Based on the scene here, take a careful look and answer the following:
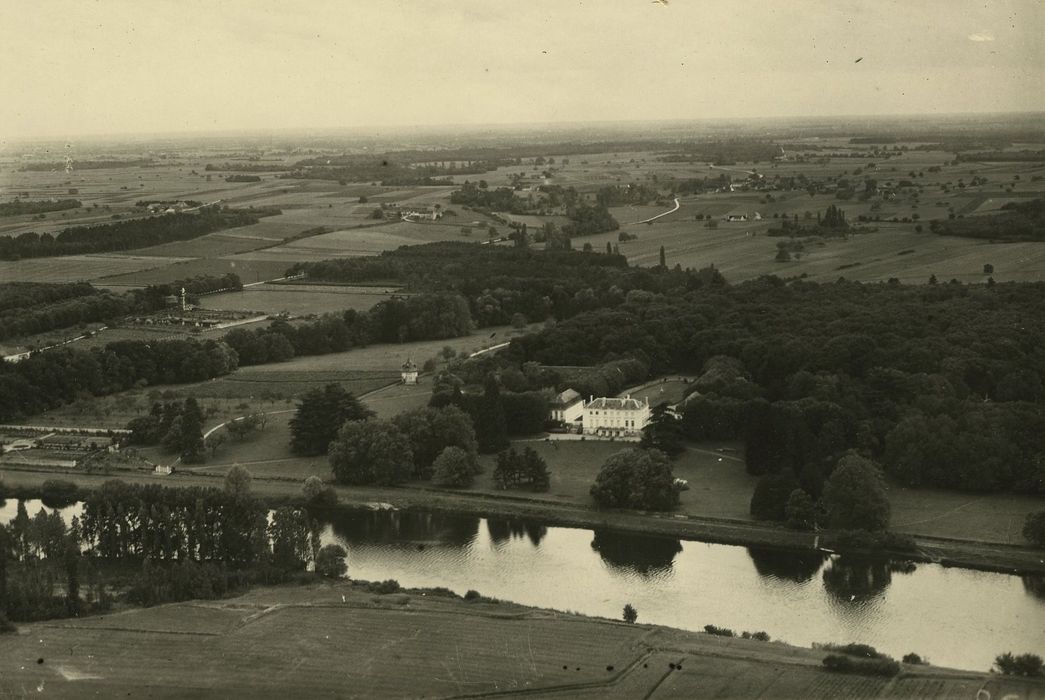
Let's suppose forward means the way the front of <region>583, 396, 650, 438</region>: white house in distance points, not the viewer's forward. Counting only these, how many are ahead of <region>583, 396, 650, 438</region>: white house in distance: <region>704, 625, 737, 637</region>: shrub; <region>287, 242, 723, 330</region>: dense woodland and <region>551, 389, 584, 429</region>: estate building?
1

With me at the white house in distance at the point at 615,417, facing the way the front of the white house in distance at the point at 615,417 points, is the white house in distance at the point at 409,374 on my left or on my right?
on my right

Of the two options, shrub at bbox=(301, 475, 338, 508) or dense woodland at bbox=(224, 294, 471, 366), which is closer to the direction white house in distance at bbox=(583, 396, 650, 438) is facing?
the shrub

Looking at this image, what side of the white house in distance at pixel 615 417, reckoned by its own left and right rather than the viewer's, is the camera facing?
front

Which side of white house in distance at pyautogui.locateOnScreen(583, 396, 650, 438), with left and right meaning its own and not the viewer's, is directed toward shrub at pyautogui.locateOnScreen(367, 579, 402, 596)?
front

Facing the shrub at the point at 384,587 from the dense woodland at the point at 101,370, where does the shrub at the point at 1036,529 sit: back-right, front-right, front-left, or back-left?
front-left

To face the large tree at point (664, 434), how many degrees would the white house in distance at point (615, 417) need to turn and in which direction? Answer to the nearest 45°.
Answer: approximately 45° to its left

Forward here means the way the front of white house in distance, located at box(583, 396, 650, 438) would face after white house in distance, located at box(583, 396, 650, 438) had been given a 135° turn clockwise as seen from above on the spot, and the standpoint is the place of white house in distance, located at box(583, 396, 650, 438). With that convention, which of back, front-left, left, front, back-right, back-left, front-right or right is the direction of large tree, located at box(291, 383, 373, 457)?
front-left

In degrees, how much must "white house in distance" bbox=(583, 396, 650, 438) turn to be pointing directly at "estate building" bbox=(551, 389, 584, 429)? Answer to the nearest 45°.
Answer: approximately 135° to its right

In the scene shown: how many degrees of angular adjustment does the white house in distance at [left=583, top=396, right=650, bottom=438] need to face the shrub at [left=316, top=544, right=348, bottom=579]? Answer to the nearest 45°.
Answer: approximately 45° to its right

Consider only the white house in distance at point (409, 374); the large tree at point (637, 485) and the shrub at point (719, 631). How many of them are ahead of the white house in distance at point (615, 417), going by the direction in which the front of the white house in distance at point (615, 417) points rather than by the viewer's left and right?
2

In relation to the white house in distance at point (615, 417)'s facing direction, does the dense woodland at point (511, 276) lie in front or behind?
behind

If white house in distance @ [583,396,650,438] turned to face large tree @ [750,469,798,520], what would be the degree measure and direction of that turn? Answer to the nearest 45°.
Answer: approximately 45° to its left

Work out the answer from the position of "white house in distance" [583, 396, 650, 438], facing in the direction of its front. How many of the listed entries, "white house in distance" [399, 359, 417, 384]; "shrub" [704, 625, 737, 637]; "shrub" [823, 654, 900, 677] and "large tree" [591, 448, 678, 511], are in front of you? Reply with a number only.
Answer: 3

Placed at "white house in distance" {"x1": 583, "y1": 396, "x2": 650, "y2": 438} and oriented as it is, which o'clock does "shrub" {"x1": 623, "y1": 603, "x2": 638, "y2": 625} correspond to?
The shrub is roughly at 12 o'clock from the white house in distance.

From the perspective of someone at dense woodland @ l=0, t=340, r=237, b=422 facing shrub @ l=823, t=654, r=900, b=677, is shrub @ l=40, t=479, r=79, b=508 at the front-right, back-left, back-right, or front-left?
front-right

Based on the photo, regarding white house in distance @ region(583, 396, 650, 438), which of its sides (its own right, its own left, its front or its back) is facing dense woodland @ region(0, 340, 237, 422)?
right

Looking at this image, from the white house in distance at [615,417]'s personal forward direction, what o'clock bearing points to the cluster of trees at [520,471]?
The cluster of trees is roughly at 1 o'clock from the white house in distance.

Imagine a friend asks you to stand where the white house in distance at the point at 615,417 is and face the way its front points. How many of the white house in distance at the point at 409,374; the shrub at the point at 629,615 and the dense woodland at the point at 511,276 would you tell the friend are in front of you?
1

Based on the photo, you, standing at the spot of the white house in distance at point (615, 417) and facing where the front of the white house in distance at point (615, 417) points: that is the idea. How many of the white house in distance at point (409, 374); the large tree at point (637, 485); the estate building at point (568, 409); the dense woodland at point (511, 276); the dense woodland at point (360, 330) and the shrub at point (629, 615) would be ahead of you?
2
